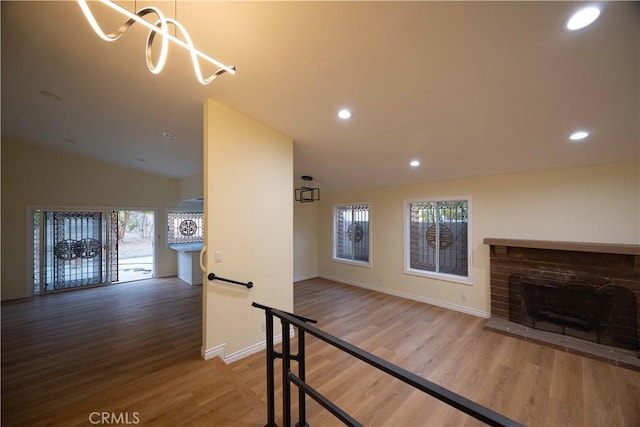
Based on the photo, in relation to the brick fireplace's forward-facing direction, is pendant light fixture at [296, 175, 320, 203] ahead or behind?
ahead

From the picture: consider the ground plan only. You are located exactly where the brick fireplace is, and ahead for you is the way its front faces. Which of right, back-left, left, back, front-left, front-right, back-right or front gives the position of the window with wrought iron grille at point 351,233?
front-right

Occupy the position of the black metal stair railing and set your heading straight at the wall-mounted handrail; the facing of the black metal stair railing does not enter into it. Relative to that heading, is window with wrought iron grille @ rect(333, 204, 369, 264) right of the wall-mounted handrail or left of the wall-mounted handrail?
right

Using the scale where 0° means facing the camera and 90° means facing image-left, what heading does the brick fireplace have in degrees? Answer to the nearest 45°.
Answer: approximately 45°

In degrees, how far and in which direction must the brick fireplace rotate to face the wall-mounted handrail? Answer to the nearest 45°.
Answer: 0° — it already faces it

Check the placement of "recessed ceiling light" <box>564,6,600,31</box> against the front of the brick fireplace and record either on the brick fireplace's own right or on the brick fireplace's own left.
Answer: on the brick fireplace's own left

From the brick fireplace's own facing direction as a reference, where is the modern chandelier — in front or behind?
in front
